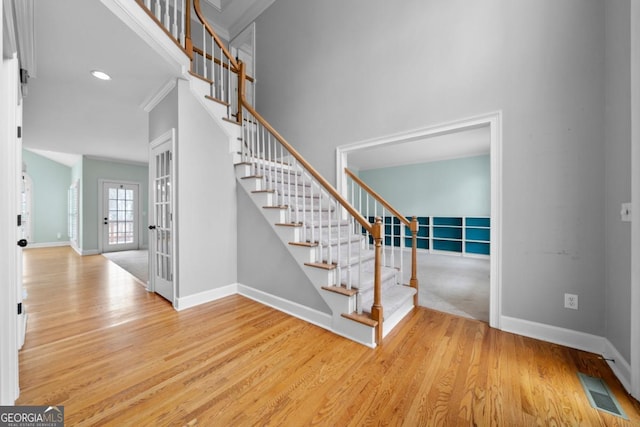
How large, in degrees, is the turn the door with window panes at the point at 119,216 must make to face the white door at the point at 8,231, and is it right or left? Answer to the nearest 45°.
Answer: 0° — it already faces it

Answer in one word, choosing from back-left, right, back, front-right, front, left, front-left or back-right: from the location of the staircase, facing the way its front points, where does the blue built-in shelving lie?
left

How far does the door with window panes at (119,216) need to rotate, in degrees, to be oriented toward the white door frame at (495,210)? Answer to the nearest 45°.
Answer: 0° — it already faces it

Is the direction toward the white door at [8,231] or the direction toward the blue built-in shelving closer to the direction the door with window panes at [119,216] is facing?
the white door

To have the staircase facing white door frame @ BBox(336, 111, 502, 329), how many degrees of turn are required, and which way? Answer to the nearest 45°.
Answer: approximately 45° to its left

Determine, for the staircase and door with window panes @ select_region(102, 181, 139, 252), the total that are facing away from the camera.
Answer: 0

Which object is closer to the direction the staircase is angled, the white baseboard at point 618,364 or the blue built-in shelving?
the white baseboard

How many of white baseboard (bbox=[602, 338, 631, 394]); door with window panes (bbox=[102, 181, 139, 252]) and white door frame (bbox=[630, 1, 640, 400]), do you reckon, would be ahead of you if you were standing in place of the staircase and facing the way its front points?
2

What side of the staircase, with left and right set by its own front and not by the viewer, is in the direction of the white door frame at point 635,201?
front

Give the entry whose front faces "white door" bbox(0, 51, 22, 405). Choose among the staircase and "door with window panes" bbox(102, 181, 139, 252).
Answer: the door with window panes

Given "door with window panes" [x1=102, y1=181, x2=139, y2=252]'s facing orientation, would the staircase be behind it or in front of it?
in front

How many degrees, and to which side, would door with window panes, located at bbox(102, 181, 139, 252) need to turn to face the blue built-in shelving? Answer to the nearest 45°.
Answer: approximately 45° to its left

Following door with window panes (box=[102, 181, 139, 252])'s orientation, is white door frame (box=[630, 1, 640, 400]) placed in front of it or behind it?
in front

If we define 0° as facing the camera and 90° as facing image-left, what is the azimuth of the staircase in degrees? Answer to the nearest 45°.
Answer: approximately 315°

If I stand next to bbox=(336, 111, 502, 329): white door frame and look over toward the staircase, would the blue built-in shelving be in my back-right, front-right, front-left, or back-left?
back-right

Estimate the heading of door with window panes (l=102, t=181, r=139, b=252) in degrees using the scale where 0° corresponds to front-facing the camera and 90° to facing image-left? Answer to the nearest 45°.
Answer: approximately 0°

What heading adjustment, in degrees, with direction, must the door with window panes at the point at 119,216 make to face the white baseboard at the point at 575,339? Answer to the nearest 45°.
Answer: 0° — it already faces it

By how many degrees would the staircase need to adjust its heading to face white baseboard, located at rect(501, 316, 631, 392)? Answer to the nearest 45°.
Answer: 0° — it already faces it
